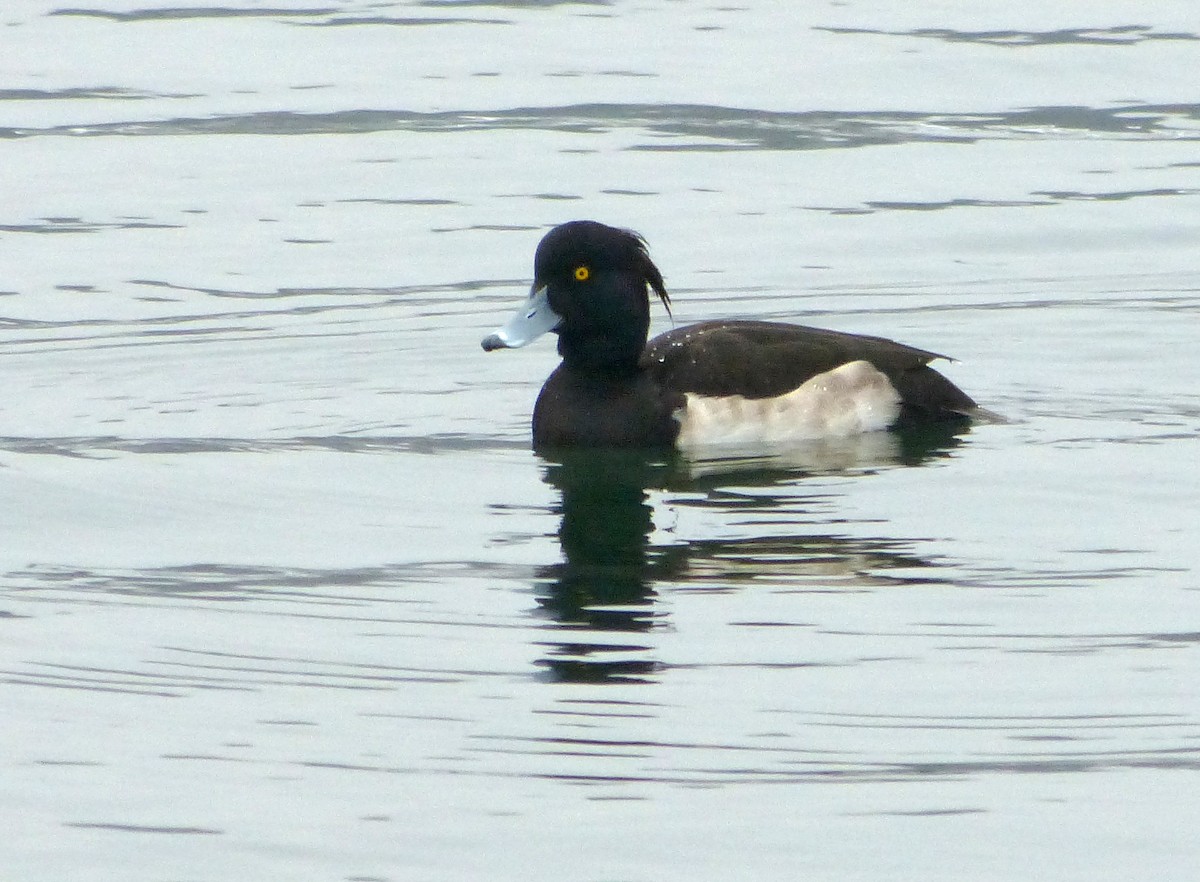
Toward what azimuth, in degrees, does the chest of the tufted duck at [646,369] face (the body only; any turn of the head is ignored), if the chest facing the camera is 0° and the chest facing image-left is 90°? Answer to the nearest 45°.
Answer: approximately 90°
